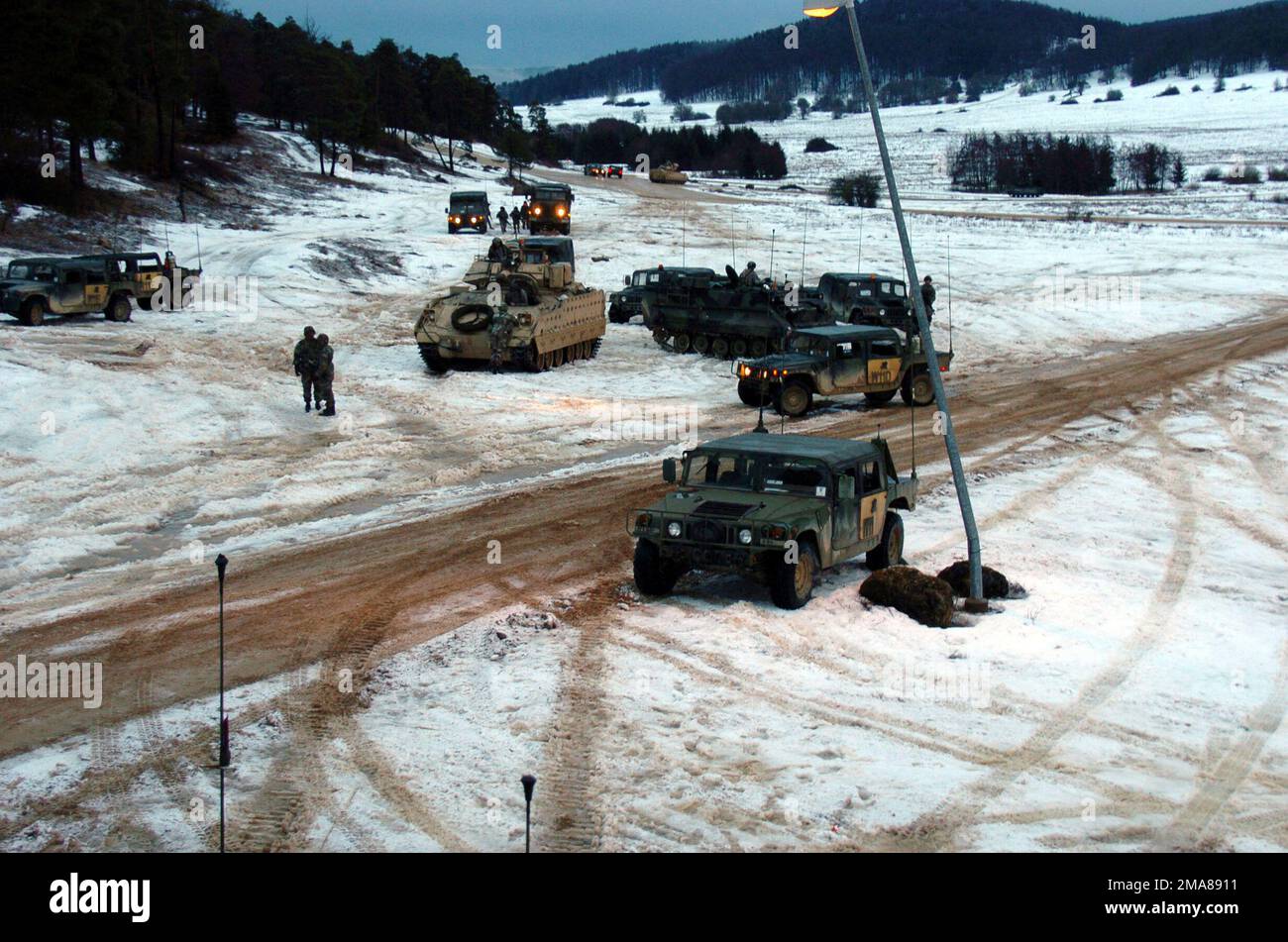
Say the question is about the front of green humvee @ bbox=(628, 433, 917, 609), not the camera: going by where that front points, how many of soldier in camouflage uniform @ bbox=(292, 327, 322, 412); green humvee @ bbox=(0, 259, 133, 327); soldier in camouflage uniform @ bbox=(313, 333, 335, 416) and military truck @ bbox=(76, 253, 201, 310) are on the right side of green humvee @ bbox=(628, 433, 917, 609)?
4

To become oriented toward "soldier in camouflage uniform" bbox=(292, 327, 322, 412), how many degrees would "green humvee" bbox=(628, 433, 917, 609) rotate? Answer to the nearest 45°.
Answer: approximately 90° to its right

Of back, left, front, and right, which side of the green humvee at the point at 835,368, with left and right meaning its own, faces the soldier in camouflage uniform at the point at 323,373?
front

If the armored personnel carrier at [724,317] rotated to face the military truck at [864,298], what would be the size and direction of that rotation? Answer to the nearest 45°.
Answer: approximately 45° to its left

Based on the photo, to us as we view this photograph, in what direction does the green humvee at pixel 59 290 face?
facing the viewer and to the left of the viewer

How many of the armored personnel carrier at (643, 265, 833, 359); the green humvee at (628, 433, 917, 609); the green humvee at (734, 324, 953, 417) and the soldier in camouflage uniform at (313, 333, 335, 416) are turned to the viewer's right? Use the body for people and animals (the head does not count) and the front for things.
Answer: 1

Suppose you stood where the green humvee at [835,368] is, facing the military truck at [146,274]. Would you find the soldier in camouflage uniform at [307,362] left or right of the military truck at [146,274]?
left
